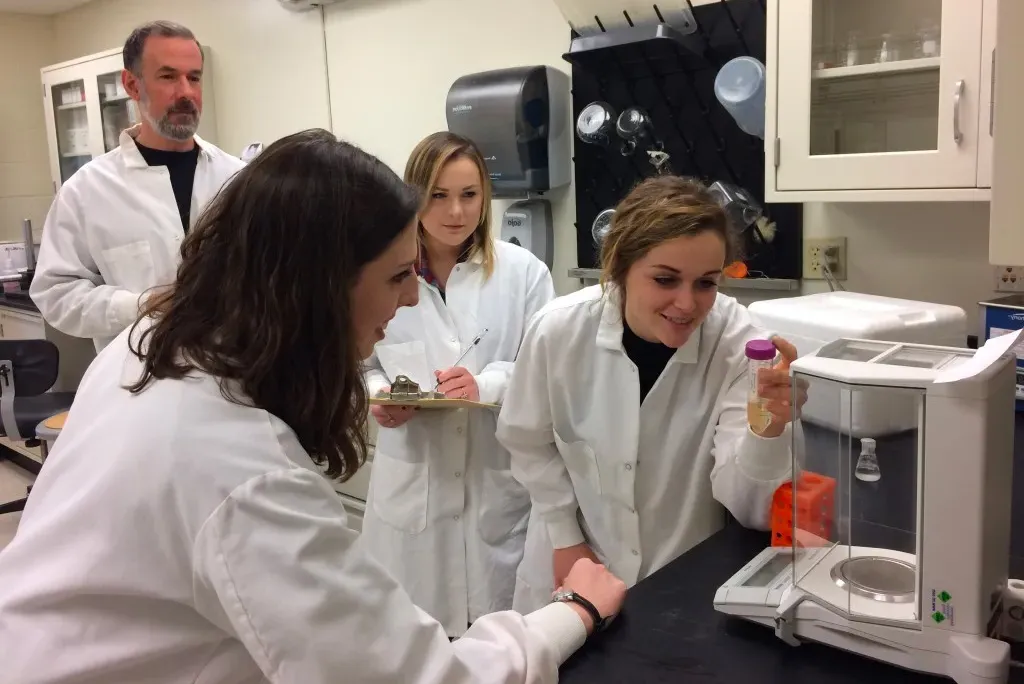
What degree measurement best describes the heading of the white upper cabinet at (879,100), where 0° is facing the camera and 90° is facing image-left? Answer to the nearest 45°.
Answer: approximately 0°

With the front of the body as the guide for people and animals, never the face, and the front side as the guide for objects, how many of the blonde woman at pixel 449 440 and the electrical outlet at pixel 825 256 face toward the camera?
2

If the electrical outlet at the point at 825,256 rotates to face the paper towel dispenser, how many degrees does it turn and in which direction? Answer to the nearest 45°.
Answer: approximately 90° to its right

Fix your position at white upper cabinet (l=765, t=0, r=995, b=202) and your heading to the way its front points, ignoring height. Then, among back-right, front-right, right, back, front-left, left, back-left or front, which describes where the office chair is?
right

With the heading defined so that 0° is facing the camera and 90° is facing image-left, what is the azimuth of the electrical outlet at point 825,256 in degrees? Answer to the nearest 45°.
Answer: approximately 0°

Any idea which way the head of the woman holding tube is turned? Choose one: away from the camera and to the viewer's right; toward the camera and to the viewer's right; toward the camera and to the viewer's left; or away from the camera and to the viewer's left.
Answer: toward the camera and to the viewer's right

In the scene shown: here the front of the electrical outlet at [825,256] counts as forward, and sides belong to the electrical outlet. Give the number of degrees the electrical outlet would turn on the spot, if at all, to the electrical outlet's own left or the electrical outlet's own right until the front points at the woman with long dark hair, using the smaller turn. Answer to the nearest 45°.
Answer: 0° — it already faces them

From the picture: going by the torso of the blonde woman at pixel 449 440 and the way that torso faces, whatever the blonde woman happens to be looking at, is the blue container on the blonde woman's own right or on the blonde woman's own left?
on the blonde woman's own left

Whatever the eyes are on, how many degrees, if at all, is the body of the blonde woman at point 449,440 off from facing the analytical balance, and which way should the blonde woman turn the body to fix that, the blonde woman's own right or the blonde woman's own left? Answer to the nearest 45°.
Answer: approximately 45° to the blonde woman's own left
